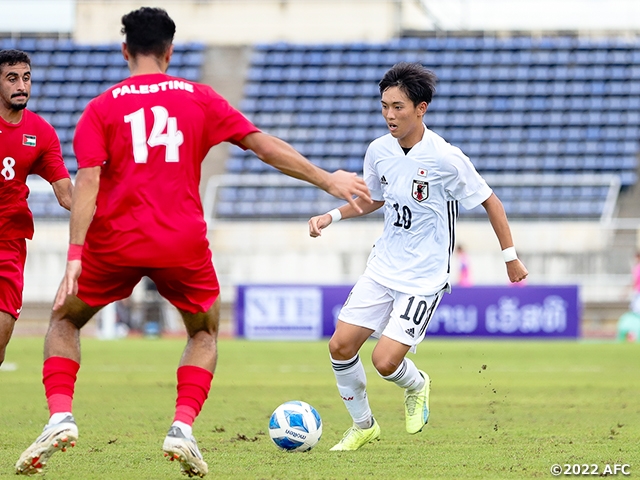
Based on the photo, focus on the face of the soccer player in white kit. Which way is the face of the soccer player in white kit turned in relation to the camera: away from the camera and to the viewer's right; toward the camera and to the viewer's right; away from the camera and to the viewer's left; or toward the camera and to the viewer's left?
toward the camera and to the viewer's left

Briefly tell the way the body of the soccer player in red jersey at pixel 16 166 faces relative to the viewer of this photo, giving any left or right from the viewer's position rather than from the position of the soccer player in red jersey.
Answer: facing the viewer

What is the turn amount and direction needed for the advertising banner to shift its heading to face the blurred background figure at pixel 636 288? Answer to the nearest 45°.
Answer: approximately 90° to its left

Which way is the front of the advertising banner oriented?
toward the camera

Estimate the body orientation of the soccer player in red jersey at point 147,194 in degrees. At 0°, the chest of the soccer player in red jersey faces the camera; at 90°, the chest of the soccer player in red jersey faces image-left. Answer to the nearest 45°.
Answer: approximately 180°

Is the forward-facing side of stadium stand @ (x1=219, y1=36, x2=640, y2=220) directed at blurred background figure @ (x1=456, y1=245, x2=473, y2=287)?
yes

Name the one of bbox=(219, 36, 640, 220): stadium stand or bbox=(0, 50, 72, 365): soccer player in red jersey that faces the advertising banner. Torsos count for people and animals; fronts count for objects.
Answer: the stadium stand

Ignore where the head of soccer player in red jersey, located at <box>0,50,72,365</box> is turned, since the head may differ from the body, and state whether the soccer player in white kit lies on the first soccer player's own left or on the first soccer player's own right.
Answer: on the first soccer player's own left

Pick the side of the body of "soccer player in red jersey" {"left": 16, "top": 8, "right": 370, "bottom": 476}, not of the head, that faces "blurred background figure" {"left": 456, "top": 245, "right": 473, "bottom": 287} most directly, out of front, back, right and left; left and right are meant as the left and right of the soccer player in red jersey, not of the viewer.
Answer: front

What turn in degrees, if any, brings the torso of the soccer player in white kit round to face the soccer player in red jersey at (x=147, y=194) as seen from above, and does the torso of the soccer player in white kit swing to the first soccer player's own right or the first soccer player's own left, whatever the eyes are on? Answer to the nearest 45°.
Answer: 0° — they already face them

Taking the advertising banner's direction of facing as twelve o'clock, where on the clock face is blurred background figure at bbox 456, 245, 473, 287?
The blurred background figure is roughly at 6 o'clock from the advertising banner.

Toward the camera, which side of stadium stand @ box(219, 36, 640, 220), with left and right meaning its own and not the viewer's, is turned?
front

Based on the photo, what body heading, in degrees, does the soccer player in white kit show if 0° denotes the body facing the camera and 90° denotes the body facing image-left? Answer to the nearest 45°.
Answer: approximately 45°

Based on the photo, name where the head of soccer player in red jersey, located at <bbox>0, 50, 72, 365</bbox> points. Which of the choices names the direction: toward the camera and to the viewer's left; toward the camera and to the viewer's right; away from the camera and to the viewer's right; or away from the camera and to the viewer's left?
toward the camera and to the viewer's right
